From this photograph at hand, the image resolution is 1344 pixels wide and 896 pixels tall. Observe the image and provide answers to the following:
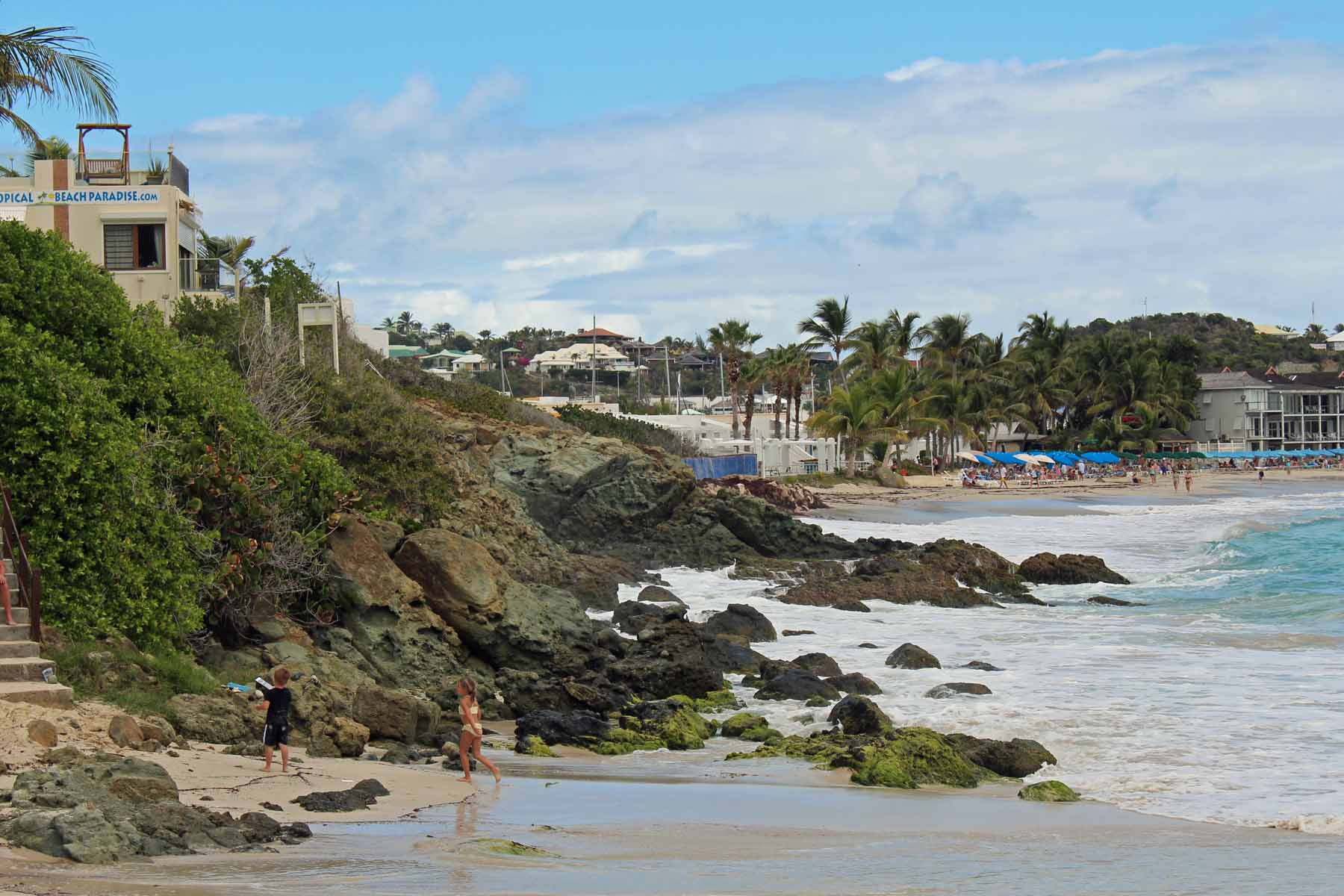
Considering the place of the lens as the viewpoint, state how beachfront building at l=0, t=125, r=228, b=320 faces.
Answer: facing the viewer

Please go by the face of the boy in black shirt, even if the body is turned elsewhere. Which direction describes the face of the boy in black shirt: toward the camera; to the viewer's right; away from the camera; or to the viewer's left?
away from the camera
